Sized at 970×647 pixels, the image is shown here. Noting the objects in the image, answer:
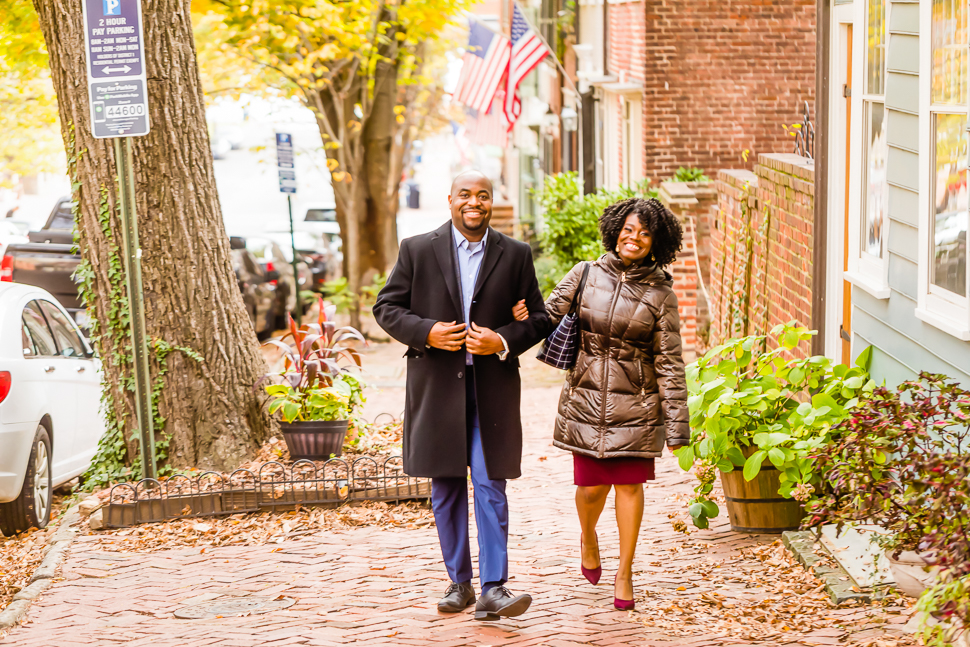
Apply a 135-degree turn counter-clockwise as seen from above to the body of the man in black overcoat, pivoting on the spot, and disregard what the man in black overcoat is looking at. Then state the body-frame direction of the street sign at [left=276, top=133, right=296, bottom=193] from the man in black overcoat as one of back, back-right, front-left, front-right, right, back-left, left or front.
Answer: front-left

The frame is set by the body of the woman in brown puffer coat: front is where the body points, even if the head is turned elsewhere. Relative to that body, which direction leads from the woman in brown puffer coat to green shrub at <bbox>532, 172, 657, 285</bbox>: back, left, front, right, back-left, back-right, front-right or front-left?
back

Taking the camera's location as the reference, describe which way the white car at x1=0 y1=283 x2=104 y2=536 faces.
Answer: facing away from the viewer and to the right of the viewer

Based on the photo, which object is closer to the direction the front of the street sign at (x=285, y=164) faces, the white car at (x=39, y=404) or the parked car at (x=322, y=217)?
the white car

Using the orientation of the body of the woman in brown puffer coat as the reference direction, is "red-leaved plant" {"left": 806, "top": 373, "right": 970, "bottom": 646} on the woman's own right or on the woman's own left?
on the woman's own left

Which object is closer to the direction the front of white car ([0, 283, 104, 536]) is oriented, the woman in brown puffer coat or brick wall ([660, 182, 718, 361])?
the brick wall
